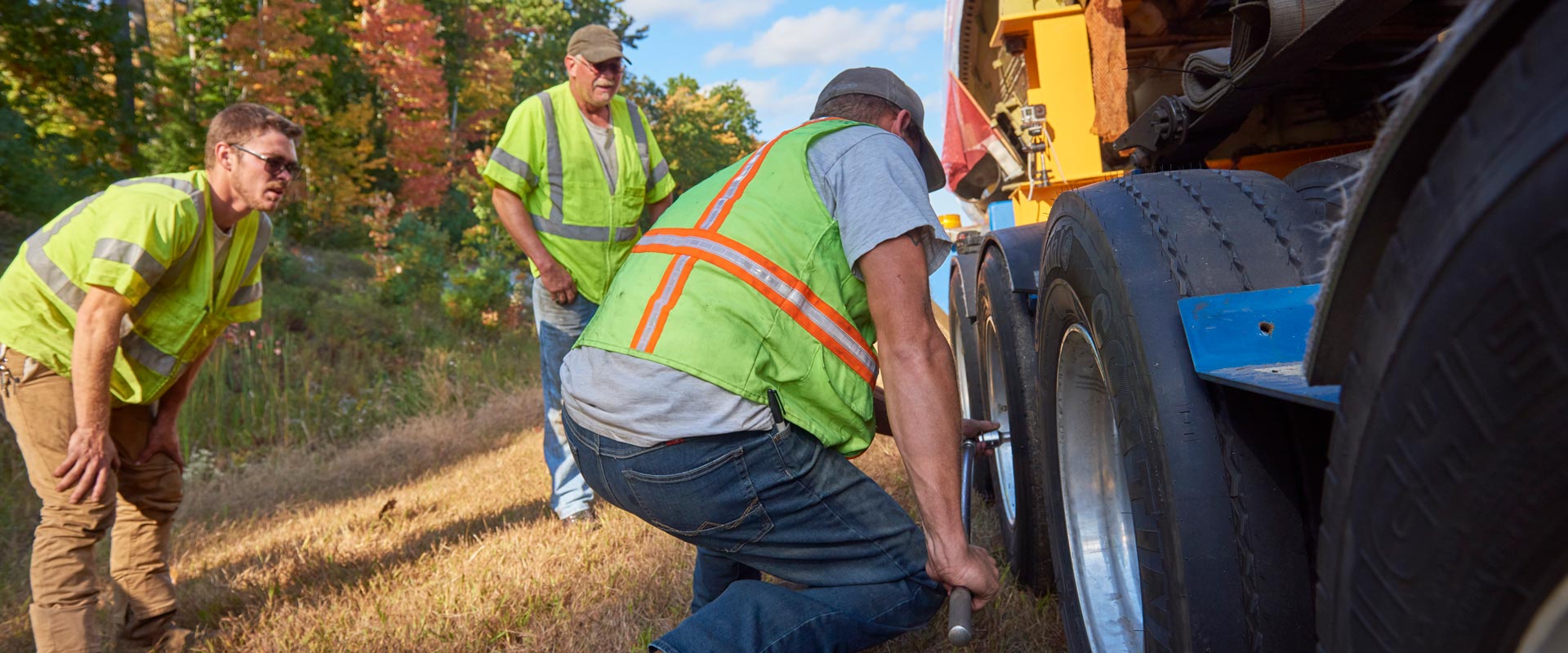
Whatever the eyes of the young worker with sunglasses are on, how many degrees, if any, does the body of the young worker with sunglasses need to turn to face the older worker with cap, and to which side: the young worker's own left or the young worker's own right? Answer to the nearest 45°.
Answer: approximately 45° to the young worker's own left

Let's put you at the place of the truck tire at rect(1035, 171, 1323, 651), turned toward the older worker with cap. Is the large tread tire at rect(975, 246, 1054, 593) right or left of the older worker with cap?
right

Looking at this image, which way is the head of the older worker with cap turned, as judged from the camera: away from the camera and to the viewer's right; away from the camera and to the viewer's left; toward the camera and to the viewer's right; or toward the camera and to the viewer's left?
toward the camera and to the viewer's right

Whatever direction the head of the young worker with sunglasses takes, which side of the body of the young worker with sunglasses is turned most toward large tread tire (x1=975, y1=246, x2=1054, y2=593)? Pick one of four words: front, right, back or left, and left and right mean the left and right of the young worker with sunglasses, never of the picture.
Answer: front

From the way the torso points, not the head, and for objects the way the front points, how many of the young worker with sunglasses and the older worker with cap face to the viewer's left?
0

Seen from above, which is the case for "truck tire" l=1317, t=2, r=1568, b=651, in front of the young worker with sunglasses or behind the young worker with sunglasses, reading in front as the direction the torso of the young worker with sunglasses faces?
in front

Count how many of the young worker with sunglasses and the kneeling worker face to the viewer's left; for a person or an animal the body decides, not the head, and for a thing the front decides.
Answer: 0

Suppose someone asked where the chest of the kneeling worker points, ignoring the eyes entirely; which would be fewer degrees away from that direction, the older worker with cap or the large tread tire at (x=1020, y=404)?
the large tread tire

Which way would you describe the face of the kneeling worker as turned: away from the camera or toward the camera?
away from the camera

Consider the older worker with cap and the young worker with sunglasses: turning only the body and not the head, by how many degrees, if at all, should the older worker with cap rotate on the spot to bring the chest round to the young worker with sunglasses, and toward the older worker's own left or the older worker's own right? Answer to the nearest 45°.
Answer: approximately 90° to the older worker's own right

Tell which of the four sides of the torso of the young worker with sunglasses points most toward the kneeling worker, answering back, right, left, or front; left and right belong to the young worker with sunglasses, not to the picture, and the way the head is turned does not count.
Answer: front

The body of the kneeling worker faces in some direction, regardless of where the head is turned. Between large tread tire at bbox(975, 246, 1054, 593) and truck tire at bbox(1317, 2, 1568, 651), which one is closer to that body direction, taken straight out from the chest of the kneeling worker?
the large tread tire

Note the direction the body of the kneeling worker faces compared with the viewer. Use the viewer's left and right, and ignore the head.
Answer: facing away from the viewer and to the right of the viewer

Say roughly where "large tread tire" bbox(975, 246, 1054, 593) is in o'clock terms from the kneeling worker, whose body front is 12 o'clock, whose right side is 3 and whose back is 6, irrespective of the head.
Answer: The large tread tire is roughly at 12 o'clock from the kneeling worker.
